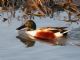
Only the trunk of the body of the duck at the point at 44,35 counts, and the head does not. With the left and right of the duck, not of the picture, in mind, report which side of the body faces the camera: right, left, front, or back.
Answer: left
